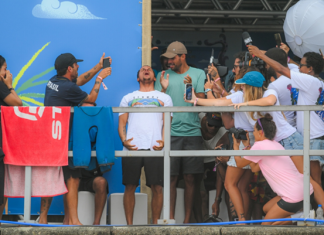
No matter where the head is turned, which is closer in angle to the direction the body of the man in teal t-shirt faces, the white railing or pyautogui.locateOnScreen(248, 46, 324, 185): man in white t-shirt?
the white railing

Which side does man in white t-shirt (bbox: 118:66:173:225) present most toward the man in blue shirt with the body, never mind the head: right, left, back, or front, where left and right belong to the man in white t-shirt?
right

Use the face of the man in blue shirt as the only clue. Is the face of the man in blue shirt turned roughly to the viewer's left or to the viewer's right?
to the viewer's right

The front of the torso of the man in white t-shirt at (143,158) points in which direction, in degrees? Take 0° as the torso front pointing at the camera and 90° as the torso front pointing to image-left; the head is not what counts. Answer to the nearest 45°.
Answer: approximately 0°

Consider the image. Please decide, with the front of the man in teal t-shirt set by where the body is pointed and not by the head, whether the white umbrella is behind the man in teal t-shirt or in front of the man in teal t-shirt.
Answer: behind

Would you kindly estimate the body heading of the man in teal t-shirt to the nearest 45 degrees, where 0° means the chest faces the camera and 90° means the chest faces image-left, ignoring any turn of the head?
approximately 45°

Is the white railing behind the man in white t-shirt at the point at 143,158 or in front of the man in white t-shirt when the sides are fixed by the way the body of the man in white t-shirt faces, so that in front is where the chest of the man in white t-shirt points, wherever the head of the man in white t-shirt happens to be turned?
in front

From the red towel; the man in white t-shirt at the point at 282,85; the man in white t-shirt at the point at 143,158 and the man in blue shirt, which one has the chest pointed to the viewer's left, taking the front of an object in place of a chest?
the man in white t-shirt at the point at 282,85

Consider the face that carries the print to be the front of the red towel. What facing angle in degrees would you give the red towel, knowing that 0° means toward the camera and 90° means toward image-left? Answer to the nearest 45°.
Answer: approximately 0°

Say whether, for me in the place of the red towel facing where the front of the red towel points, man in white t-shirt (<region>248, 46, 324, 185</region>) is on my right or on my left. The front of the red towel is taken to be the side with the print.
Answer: on my left

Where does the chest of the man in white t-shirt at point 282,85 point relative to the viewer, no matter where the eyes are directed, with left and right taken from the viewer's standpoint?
facing to the left of the viewer

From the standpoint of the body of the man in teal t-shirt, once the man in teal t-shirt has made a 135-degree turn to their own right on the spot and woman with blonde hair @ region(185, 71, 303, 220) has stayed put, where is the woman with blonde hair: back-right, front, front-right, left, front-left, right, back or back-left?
back-right
